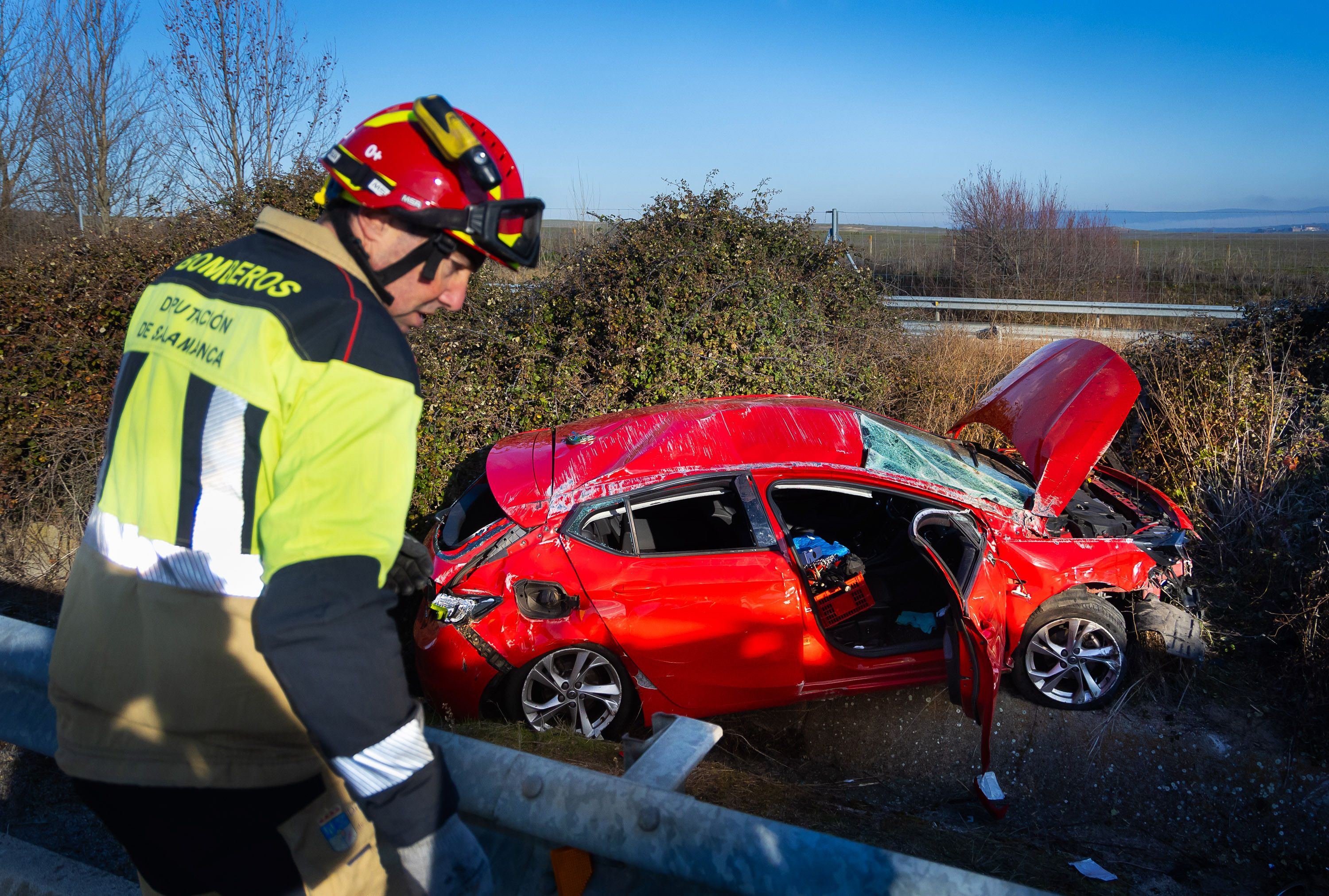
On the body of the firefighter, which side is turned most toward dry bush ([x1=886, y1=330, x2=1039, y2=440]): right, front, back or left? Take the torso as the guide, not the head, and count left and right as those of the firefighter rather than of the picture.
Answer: front

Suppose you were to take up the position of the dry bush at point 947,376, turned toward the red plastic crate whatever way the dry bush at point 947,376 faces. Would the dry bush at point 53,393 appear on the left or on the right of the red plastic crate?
right

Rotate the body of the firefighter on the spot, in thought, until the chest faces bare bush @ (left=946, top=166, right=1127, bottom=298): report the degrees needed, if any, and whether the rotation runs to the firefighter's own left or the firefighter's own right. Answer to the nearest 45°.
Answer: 0° — they already face it

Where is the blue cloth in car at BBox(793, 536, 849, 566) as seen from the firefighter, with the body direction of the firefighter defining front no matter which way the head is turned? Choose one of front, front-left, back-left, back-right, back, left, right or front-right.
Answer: front

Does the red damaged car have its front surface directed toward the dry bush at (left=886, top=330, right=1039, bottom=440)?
no

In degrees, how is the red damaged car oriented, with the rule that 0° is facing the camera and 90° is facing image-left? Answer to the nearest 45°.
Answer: approximately 270°

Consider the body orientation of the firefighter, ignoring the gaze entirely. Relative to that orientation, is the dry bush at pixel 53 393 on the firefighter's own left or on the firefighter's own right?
on the firefighter's own left

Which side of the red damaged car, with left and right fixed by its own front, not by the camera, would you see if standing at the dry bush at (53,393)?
back

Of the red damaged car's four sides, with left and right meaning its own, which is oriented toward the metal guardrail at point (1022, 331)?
left

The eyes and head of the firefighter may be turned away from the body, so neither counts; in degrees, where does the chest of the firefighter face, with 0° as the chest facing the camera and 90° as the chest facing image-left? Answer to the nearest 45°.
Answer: approximately 225°

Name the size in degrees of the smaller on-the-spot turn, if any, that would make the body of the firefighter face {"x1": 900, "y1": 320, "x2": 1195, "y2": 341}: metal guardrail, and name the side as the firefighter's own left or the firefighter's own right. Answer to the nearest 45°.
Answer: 0° — they already face it

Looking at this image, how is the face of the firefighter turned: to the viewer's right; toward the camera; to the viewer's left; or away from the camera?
to the viewer's right

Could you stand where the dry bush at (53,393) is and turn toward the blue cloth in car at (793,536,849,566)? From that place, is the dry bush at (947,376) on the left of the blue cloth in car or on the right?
left

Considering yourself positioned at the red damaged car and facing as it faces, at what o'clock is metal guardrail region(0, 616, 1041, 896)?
The metal guardrail is roughly at 3 o'clock from the red damaged car.

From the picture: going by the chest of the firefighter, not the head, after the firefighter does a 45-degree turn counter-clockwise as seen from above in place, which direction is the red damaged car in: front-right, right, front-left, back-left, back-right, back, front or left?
front-right
